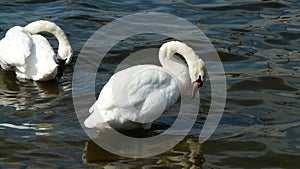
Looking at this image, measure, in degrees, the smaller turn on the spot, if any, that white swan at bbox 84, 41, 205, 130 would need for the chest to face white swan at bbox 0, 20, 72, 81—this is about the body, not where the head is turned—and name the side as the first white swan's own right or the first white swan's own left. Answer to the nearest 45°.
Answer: approximately 135° to the first white swan's own left

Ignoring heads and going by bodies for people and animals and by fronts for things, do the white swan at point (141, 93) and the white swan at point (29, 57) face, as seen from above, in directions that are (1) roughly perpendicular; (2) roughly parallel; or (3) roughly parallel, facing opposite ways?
roughly parallel

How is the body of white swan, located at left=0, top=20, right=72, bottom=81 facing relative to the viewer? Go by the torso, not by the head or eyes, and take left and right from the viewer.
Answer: facing to the right of the viewer

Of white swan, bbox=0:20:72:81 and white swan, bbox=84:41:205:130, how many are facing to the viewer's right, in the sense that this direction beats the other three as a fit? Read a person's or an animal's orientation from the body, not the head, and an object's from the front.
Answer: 2

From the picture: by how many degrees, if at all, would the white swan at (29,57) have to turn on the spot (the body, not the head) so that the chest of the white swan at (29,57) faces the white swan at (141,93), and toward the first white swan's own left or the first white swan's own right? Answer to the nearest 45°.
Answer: approximately 45° to the first white swan's own right

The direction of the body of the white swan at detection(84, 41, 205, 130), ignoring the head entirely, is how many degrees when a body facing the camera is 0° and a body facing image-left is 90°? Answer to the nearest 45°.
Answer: approximately 270°
